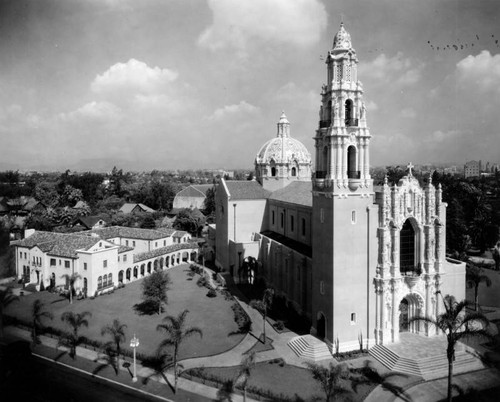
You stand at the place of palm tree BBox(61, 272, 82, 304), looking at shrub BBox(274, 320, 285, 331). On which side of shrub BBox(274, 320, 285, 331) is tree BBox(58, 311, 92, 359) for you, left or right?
right

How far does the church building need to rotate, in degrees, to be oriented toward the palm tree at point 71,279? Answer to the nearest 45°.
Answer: approximately 135° to its right

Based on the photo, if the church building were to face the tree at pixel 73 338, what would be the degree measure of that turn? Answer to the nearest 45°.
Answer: approximately 135° to its right

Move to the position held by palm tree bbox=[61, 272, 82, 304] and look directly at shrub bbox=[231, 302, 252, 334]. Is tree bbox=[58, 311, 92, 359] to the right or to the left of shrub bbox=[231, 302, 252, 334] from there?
right

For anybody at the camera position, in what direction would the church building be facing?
facing the viewer and to the right of the viewer

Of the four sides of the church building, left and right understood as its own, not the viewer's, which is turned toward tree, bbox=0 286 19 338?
right

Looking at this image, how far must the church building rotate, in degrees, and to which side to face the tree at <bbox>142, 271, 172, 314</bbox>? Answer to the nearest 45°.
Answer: approximately 135° to its right
